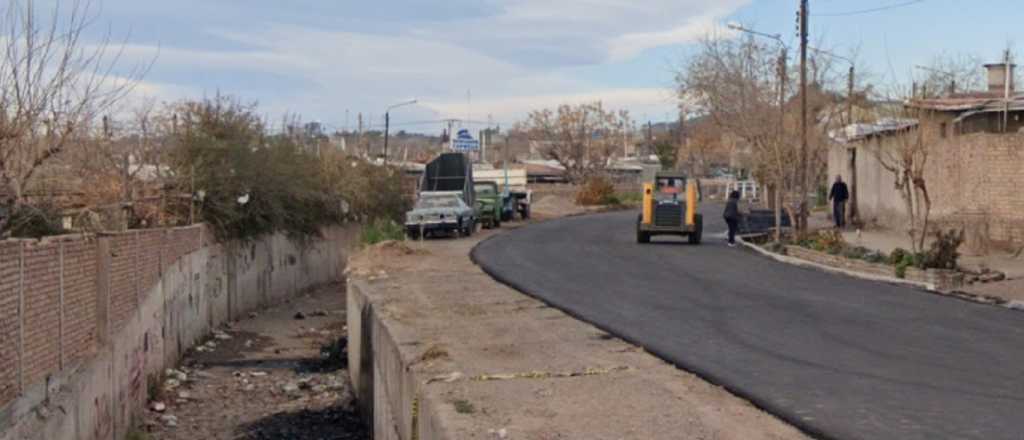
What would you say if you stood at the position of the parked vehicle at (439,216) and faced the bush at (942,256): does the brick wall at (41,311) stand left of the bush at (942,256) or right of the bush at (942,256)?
right

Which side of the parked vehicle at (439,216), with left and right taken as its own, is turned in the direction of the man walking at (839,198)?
left

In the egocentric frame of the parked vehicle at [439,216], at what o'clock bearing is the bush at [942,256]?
The bush is roughly at 11 o'clock from the parked vehicle.

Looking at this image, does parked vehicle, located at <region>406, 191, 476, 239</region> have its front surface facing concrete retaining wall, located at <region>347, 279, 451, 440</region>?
yes

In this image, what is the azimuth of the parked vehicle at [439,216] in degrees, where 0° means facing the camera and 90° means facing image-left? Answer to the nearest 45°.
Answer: approximately 0°

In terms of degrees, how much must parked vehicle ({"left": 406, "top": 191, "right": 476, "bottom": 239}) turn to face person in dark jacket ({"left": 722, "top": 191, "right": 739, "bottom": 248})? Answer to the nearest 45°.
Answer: approximately 45° to its left

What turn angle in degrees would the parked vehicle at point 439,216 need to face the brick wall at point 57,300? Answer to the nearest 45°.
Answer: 0° — it already faces it

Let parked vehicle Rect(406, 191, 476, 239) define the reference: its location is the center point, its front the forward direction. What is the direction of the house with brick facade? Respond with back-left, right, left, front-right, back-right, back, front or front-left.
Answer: front-left

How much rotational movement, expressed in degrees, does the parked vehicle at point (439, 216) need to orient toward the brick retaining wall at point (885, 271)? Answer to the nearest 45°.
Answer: approximately 45° to its left
